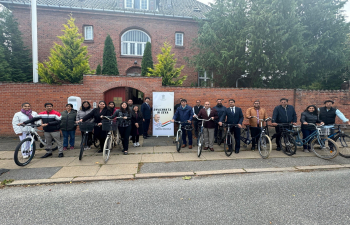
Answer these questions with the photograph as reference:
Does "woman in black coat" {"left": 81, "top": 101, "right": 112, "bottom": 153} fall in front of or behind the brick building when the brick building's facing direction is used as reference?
in front

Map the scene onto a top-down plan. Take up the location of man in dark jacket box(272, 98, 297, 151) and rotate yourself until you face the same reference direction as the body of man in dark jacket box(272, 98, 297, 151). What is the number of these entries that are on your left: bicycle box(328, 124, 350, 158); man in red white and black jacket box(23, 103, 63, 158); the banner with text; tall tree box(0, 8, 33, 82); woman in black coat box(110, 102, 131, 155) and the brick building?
1

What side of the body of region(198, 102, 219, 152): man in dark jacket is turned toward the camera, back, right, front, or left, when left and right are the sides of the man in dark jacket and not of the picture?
front

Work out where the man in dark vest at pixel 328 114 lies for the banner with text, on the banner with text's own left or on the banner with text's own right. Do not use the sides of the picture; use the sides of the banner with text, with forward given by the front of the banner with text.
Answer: on the banner with text's own left

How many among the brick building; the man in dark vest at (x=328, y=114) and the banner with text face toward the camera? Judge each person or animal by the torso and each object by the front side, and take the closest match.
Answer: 3

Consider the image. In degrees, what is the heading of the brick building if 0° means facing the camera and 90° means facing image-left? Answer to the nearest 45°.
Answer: approximately 0°

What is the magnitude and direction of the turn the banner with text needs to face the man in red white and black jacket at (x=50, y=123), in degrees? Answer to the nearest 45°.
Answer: approximately 45° to its right

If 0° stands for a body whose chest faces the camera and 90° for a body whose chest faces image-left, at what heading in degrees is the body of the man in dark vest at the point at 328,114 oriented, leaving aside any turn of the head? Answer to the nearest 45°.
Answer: approximately 0°
